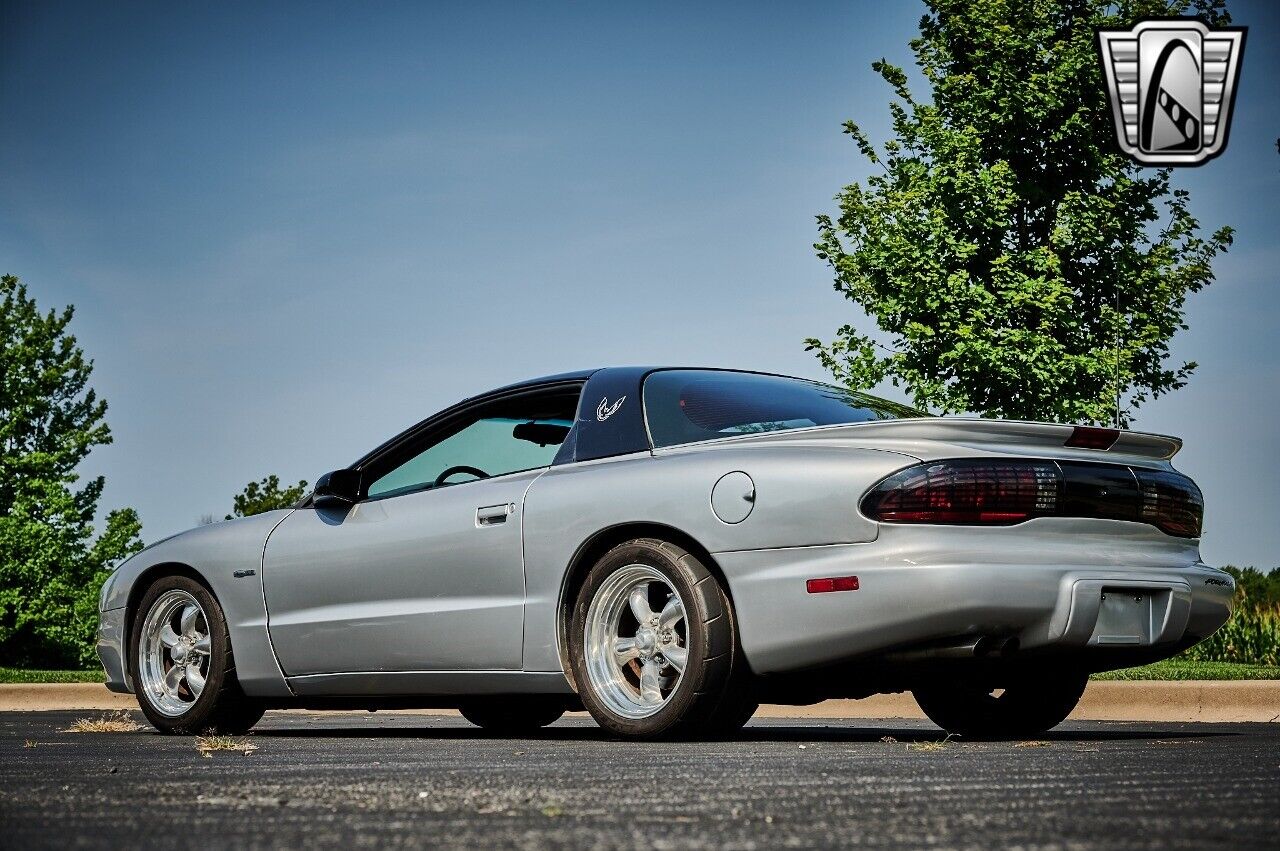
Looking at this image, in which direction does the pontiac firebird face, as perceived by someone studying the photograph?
facing away from the viewer and to the left of the viewer

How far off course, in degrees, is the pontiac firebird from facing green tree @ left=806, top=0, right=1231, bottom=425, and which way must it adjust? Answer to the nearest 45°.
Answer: approximately 45° to its right

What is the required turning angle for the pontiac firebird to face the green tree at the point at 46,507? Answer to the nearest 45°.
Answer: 0° — it already faces it
